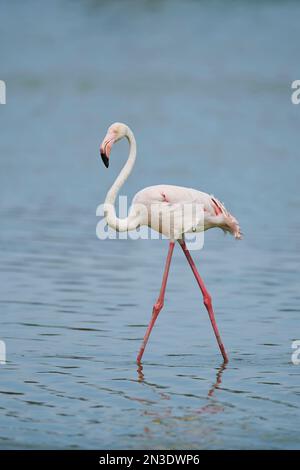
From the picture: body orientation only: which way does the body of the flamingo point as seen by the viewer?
to the viewer's left
